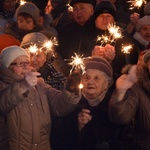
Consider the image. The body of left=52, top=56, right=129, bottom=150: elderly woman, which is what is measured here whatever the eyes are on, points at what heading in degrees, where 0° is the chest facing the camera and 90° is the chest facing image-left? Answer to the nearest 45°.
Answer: approximately 45°

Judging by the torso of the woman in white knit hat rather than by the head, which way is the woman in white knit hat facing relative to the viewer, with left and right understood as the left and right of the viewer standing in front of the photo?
facing the viewer and to the right of the viewer

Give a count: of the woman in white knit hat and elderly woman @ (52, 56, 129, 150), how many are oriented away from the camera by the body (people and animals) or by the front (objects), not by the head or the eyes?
0

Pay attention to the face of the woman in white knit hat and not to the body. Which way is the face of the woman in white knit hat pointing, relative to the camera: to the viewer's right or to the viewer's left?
to the viewer's right
